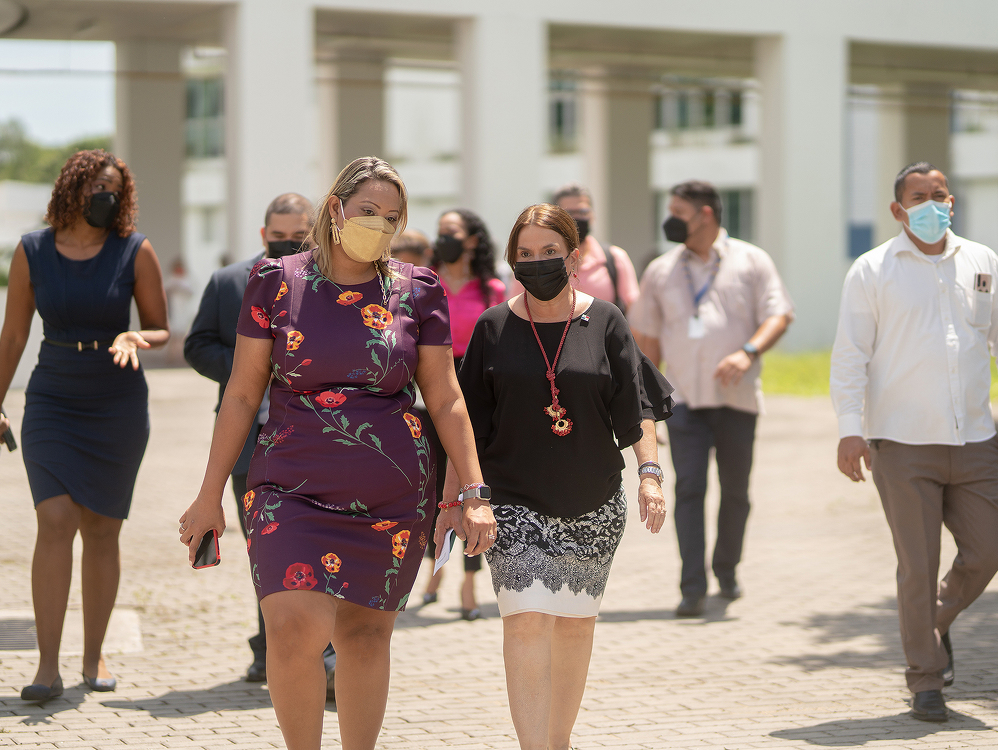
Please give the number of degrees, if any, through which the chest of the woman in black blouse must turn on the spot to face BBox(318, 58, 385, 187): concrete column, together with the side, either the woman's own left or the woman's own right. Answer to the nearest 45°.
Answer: approximately 180°

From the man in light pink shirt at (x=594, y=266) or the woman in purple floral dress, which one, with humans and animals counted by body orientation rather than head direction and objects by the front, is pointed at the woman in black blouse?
the man in light pink shirt

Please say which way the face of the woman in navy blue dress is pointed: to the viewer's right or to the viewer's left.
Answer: to the viewer's right

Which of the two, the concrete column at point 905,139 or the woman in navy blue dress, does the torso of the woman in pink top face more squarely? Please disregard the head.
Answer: the woman in navy blue dress

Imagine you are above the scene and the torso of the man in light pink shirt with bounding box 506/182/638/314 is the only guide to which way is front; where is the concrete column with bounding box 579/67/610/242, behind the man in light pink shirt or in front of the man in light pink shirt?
behind

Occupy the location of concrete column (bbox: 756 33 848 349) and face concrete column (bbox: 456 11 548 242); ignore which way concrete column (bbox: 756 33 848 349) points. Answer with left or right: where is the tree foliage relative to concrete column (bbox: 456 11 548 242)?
right

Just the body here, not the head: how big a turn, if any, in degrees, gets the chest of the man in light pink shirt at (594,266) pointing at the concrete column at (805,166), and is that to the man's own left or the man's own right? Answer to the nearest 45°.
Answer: approximately 180°

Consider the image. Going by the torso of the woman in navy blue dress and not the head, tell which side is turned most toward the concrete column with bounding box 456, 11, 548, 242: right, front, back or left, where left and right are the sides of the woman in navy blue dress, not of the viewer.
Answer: back

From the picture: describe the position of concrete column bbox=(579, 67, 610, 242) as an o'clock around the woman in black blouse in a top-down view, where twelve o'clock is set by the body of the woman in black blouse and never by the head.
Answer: The concrete column is roughly at 6 o'clock from the woman in black blouse.

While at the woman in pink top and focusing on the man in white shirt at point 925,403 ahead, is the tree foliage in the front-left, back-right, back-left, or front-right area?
back-left

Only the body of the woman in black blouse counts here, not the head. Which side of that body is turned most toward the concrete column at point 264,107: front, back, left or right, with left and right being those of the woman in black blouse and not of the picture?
back

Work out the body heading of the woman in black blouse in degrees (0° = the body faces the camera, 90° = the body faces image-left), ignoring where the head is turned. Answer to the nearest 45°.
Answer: approximately 0°

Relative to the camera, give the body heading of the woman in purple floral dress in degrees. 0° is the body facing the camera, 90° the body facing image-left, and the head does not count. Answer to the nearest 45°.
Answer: approximately 0°
